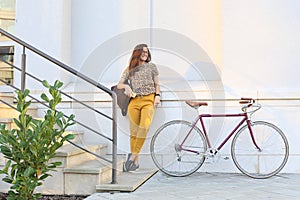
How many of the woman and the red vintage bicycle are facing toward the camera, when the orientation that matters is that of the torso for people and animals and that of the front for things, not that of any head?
1

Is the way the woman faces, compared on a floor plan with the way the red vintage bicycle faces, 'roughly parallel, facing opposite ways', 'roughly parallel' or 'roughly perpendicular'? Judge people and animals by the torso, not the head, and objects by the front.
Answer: roughly perpendicular

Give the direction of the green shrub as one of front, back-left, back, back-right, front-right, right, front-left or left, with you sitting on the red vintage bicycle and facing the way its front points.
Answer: back-right

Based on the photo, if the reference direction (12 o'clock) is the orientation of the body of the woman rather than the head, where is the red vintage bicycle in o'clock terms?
The red vintage bicycle is roughly at 9 o'clock from the woman.

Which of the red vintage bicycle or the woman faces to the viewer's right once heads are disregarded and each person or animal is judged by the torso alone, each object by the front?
the red vintage bicycle

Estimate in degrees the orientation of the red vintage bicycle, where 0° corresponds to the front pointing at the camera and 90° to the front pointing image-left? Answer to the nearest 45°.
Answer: approximately 270°

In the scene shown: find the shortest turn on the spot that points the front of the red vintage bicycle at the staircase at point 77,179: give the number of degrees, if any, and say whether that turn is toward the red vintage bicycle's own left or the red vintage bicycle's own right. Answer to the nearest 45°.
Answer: approximately 135° to the red vintage bicycle's own right

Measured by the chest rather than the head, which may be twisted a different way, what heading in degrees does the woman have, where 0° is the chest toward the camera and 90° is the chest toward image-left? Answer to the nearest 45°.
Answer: approximately 0°

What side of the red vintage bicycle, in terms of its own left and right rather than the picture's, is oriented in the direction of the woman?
back
